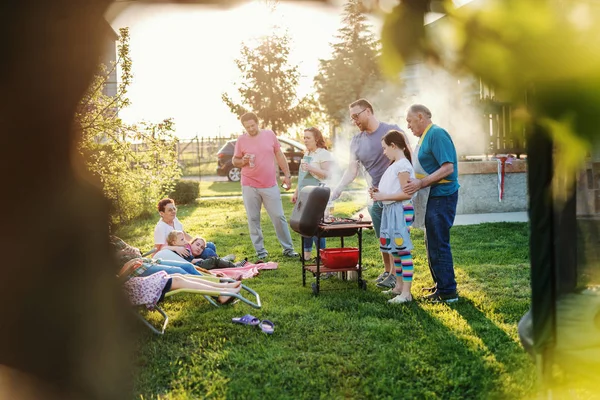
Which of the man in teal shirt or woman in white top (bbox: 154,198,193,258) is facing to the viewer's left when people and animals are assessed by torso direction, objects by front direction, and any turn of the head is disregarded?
the man in teal shirt

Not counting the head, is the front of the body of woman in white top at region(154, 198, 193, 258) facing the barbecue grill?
yes

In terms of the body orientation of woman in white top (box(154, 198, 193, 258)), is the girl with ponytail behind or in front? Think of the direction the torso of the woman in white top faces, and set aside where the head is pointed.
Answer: in front

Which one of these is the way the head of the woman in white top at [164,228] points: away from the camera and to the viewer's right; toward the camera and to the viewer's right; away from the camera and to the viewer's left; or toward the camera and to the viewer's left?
toward the camera and to the viewer's right

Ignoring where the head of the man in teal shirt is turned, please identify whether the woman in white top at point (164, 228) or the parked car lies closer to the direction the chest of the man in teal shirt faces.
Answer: the woman in white top

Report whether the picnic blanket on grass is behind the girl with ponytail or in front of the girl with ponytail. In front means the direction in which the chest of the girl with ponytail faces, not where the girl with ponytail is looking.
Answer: in front

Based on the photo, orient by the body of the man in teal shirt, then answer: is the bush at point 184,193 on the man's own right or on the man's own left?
on the man's own right

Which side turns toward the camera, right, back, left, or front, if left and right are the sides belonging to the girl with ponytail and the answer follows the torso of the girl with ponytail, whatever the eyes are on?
left

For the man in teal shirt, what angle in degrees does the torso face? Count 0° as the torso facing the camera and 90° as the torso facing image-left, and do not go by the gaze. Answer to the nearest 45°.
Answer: approximately 90°

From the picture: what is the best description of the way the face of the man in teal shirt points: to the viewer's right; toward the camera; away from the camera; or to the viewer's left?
to the viewer's left

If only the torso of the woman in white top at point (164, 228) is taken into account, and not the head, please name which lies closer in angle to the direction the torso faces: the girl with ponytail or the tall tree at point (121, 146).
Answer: the girl with ponytail
